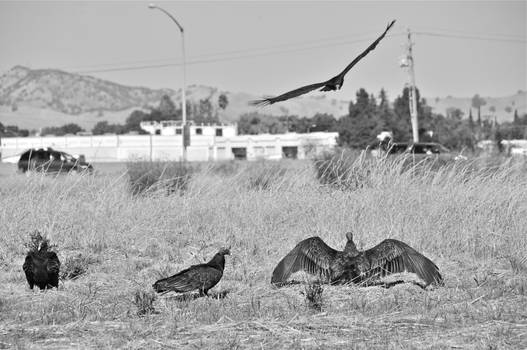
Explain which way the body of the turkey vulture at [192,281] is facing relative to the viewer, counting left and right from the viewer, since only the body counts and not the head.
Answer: facing to the right of the viewer

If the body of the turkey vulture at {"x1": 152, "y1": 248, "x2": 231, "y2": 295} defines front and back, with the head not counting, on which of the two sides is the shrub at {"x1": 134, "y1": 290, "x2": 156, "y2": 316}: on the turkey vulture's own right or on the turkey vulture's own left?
on the turkey vulture's own right

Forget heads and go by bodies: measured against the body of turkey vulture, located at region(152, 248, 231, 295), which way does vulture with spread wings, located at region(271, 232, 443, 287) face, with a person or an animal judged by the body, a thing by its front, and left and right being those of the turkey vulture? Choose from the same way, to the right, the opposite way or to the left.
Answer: to the left

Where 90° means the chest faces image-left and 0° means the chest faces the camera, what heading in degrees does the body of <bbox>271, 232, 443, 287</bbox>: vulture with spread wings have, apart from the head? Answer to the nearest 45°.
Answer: approximately 180°

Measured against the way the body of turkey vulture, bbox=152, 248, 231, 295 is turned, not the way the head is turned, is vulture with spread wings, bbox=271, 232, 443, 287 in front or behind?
in front

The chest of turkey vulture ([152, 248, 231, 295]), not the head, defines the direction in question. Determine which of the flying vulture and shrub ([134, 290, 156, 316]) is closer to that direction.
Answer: the flying vulture

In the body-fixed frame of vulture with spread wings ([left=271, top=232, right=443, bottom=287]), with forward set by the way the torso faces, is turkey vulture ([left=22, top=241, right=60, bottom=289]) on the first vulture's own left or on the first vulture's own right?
on the first vulture's own left

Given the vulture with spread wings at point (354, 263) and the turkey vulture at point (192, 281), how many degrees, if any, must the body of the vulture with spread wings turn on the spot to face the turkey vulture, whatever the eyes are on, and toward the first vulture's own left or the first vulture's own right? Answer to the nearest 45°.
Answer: approximately 135° to the first vulture's own left

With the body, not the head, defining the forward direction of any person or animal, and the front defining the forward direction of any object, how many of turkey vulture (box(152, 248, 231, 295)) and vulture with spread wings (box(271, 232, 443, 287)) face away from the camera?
1
